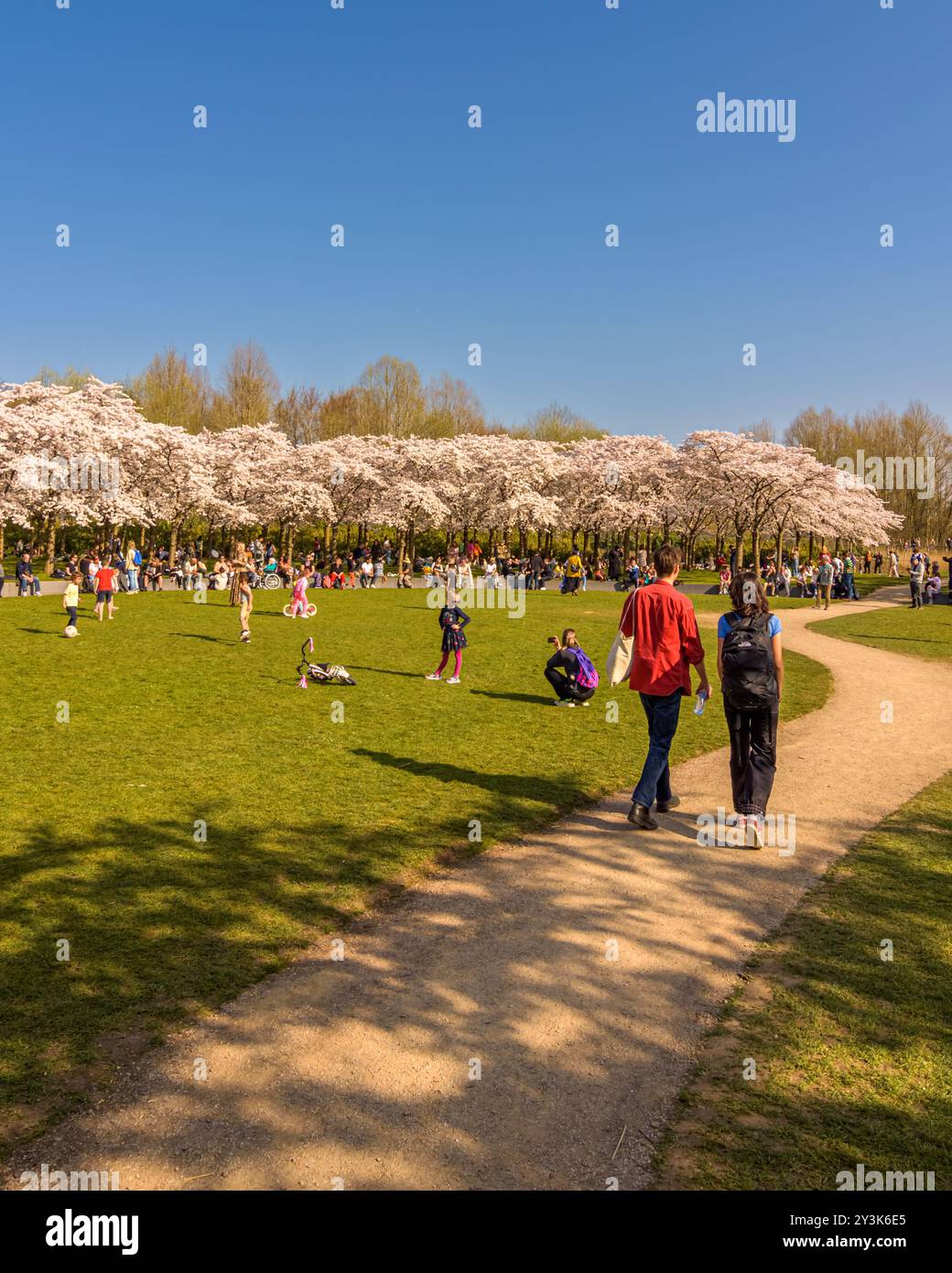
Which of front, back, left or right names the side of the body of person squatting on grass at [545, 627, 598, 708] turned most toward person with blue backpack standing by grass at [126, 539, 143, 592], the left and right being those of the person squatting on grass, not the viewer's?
front

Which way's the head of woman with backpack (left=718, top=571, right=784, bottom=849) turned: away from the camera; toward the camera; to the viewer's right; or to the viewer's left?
away from the camera

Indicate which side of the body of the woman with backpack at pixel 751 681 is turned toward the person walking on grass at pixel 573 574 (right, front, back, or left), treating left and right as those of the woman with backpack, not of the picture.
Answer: front

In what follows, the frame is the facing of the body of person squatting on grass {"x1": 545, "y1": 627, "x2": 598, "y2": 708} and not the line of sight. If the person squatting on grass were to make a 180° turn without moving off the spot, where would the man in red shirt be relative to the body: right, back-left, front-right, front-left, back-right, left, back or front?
front-right

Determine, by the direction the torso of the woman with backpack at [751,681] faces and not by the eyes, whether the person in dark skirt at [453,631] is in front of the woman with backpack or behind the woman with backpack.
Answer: in front

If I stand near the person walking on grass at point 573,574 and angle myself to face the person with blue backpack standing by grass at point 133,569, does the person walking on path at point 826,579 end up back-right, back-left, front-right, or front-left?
back-left

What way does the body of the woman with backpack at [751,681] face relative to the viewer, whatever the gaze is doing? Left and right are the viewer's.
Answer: facing away from the viewer

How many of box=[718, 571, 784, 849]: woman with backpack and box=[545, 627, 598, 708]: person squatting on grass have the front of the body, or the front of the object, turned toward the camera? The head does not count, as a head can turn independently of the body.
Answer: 0

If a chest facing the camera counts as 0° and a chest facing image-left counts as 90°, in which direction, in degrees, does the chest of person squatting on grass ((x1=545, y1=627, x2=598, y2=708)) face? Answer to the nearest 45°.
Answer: approximately 135°

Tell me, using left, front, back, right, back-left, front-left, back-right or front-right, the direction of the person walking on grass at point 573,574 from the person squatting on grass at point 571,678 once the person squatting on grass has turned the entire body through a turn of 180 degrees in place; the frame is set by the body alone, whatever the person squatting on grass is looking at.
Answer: back-left
